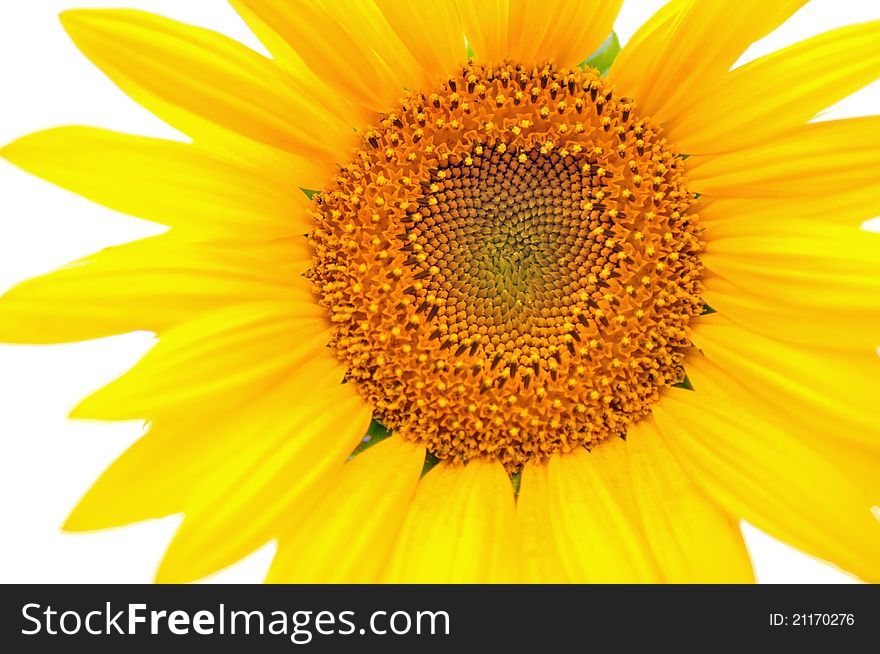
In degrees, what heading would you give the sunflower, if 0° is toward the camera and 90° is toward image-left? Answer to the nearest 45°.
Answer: approximately 0°
